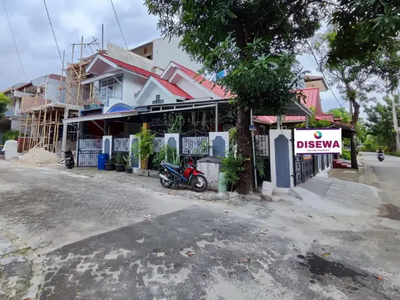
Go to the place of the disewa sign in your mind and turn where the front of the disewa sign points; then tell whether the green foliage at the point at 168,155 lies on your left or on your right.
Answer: on your right

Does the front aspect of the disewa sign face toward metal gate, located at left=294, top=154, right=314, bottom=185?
no

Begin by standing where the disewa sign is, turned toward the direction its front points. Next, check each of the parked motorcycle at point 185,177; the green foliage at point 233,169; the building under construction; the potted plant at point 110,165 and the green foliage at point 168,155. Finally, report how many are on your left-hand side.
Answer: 0

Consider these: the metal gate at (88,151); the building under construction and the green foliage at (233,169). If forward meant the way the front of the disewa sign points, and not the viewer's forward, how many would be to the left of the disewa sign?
0

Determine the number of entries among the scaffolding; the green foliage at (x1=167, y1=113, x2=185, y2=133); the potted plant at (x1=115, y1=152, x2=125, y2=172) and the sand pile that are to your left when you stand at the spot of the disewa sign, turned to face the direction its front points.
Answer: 0

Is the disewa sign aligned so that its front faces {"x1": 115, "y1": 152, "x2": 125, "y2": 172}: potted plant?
no

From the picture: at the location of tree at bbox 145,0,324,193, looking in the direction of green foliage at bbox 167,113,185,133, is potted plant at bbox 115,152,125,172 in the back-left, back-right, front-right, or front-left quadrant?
front-left

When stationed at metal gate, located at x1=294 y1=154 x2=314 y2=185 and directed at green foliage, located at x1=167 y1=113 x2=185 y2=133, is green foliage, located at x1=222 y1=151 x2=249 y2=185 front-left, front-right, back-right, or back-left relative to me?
front-left

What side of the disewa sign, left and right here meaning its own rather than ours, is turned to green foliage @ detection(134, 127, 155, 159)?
right

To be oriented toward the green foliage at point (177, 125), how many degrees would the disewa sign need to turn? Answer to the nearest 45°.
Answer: approximately 90° to its right

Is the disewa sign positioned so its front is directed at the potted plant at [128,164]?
no

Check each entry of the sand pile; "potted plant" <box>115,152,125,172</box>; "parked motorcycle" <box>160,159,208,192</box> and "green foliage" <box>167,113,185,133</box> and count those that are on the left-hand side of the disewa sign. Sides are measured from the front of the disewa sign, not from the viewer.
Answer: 0

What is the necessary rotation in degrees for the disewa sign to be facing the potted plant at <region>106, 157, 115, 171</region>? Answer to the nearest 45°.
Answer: approximately 90° to its right

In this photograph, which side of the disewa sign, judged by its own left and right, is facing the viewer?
front
